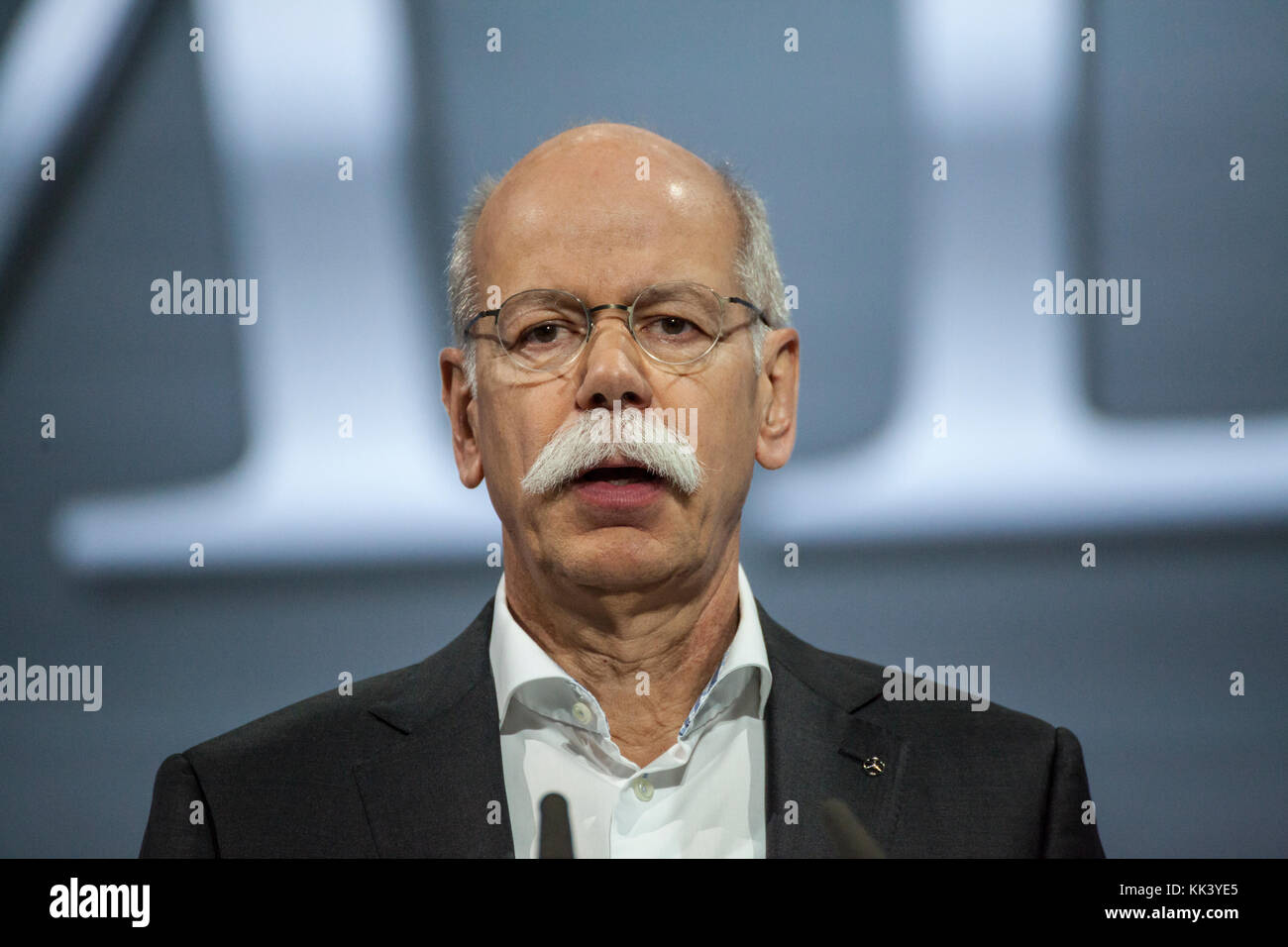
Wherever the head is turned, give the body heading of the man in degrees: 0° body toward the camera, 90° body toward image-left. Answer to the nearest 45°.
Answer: approximately 0°
